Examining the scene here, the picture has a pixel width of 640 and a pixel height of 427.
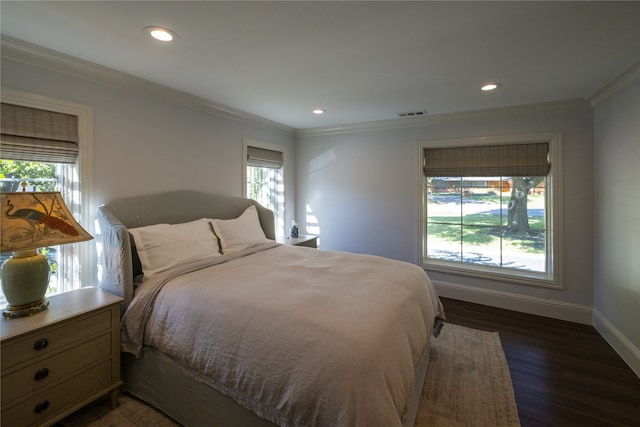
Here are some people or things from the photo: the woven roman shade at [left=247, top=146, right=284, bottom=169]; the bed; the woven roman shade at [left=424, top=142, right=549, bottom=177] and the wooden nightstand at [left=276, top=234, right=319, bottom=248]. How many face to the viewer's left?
0

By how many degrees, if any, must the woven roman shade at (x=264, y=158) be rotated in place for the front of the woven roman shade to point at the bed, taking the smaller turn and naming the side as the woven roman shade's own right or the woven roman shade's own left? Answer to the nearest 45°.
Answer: approximately 45° to the woven roman shade's own right

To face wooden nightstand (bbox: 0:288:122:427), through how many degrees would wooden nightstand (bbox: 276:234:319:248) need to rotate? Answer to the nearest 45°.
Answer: approximately 90° to its right

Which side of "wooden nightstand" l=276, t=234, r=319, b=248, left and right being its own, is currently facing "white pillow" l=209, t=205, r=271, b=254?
right

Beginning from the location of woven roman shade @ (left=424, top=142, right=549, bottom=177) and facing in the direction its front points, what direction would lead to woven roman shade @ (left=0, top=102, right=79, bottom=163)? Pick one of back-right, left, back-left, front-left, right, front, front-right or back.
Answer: front-right

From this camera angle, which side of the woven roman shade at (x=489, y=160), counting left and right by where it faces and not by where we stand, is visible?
front

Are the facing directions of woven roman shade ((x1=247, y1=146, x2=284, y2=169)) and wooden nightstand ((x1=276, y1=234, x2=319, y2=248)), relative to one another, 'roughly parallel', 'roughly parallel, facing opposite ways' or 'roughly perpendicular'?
roughly parallel

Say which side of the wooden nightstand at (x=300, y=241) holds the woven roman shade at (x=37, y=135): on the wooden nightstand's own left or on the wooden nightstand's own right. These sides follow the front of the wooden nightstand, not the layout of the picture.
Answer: on the wooden nightstand's own right

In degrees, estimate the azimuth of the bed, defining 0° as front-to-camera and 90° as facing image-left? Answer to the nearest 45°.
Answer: approximately 315°

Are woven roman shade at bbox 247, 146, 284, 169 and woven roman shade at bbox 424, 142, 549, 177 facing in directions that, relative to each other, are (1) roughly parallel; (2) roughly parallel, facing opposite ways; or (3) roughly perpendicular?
roughly perpendicular

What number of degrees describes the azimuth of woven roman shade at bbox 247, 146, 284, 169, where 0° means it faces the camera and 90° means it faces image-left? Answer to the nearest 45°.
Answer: approximately 315°

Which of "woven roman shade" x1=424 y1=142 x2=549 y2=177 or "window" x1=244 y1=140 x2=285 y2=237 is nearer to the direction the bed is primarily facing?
the woven roman shade

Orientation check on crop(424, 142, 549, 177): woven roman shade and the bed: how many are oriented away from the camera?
0

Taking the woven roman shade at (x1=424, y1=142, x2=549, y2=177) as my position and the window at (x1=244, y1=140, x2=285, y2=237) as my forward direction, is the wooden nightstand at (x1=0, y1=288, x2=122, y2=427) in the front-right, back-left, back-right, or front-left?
front-left

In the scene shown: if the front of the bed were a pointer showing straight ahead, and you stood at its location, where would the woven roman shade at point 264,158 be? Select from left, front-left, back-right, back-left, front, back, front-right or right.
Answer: back-left
